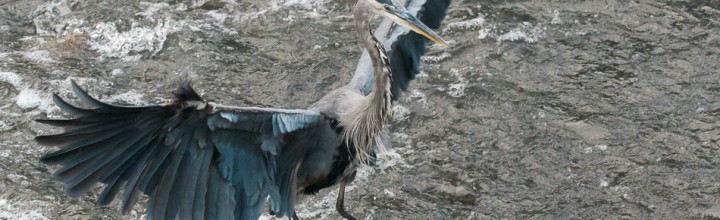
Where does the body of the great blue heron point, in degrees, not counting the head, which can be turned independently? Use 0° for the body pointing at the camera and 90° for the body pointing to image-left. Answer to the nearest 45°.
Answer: approximately 315°
